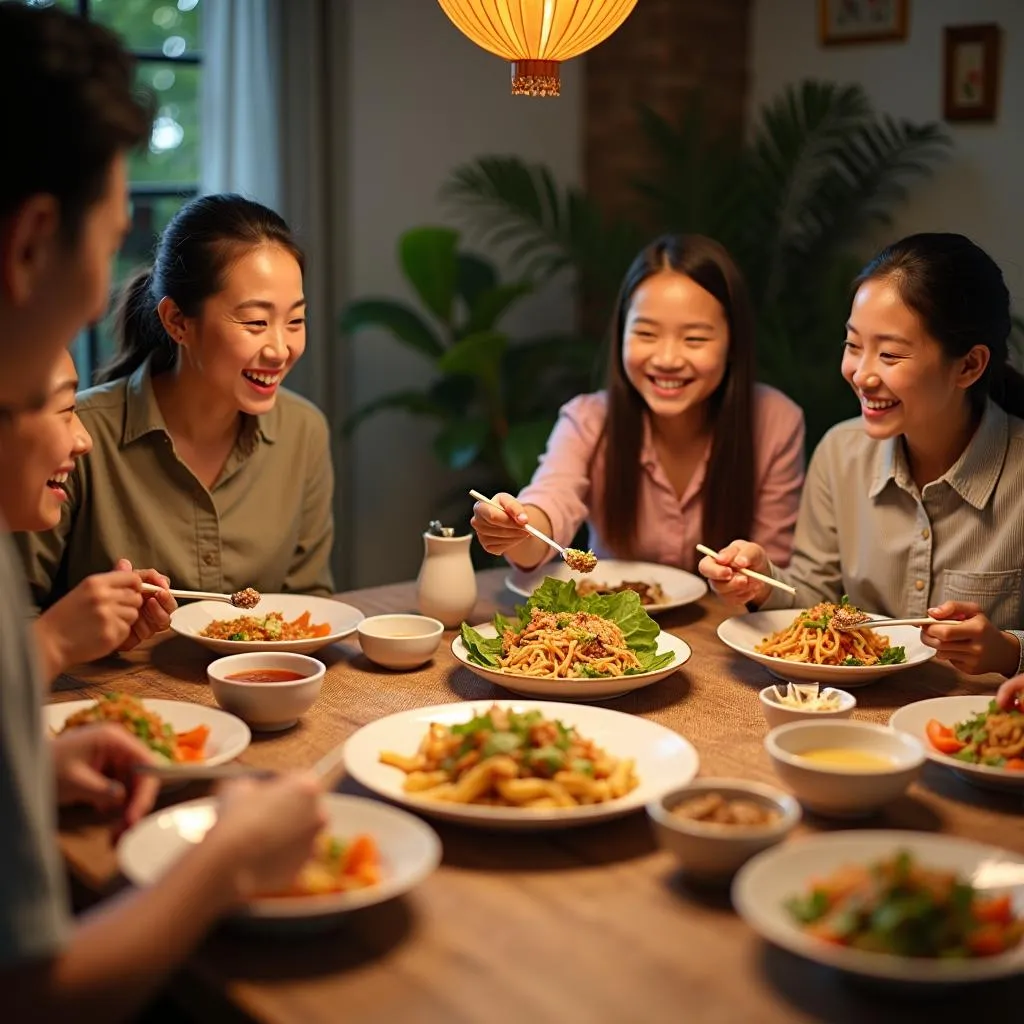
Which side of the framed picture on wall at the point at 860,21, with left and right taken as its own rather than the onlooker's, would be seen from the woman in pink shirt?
front

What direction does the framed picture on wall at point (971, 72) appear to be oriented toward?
toward the camera

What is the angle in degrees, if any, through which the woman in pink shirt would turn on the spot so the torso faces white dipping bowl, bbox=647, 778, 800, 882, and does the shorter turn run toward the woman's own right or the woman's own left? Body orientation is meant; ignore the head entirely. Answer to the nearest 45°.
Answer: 0° — they already face it

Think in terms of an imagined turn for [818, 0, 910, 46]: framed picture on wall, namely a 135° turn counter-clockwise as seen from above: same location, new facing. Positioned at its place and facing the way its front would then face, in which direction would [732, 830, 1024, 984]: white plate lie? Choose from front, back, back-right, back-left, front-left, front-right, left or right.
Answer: back-right

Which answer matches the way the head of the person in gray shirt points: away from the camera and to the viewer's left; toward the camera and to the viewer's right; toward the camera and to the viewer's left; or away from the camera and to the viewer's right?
away from the camera and to the viewer's right

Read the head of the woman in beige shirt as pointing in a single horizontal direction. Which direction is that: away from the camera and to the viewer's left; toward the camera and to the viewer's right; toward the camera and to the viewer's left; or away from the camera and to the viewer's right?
toward the camera and to the viewer's left

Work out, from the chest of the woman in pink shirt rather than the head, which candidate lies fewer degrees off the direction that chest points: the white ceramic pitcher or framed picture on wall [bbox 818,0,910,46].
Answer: the white ceramic pitcher

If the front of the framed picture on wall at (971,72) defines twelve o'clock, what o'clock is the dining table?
The dining table is roughly at 12 o'clock from the framed picture on wall.

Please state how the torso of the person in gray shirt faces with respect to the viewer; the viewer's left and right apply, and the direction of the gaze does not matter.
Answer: facing to the right of the viewer
